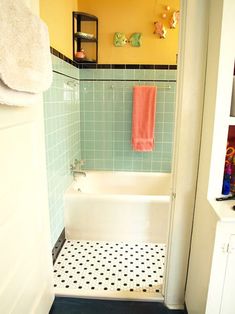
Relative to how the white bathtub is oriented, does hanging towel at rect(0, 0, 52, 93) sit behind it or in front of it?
in front

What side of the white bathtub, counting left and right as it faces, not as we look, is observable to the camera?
front

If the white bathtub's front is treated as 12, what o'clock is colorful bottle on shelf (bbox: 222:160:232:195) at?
The colorful bottle on shelf is roughly at 11 o'clock from the white bathtub.

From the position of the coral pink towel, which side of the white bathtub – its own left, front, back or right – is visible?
back
